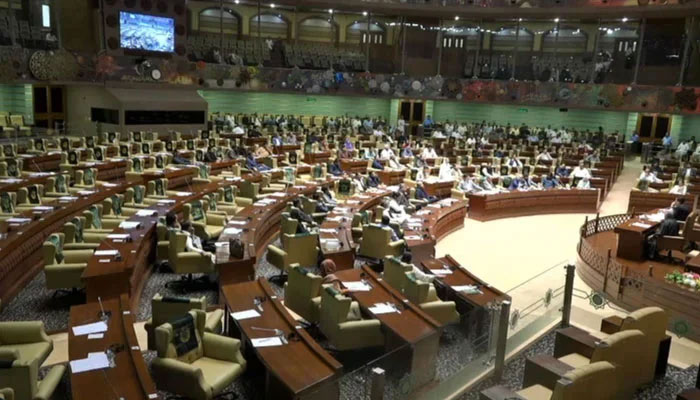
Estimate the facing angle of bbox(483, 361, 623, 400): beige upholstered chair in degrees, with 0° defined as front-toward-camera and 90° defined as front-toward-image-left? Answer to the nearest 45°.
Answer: approximately 135°

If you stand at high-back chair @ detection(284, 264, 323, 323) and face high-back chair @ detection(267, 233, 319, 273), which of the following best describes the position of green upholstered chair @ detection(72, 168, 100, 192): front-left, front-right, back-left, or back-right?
front-left

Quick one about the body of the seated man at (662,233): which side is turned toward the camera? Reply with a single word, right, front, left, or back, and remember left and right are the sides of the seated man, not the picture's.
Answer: left

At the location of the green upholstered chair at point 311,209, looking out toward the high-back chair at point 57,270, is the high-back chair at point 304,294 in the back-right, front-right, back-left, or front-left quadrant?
front-left

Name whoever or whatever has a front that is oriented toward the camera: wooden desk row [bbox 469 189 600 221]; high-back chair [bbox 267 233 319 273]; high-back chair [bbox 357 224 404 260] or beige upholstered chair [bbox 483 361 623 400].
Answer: the wooden desk row

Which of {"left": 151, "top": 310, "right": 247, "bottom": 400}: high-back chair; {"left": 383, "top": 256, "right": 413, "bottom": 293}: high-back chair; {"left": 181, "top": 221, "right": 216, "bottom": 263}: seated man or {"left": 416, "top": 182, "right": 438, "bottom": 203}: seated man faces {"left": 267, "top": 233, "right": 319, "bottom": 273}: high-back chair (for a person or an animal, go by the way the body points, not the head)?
{"left": 181, "top": 221, "right": 216, "bottom": 263}: seated man

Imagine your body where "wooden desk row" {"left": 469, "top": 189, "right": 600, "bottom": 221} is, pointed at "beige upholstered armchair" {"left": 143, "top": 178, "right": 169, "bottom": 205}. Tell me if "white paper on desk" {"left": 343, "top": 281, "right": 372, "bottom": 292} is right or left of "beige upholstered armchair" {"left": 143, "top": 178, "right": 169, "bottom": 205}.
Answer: left

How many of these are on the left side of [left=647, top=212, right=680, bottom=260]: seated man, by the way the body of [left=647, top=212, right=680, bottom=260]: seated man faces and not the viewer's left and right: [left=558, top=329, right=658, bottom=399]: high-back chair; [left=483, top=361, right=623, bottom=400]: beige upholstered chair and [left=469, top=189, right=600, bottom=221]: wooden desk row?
2
